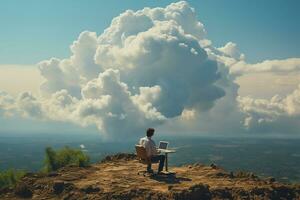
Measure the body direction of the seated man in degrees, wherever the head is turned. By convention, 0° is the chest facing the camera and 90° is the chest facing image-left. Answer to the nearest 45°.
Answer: approximately 225°

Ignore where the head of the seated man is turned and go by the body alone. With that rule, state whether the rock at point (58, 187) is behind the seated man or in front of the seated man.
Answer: behind

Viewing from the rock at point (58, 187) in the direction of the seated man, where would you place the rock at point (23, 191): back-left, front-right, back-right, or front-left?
back-left
